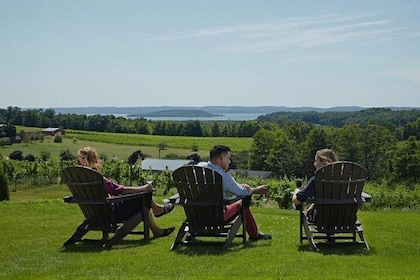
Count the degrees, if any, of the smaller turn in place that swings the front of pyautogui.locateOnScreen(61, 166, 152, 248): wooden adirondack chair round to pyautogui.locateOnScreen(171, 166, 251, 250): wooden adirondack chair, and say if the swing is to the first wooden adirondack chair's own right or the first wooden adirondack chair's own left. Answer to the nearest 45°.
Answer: approximately 90° to the first wooden adirondack chair's own right

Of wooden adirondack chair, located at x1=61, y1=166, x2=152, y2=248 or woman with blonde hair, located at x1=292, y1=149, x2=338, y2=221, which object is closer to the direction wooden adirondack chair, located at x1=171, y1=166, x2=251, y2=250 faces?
the woman with blonde hair

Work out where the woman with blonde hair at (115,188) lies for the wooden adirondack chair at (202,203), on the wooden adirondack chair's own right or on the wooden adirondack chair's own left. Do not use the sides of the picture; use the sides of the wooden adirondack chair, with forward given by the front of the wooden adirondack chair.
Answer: on the wooden adirondack chair's own left

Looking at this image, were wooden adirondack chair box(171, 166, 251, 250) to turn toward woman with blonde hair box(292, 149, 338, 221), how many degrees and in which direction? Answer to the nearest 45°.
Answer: approximately 45° to its right

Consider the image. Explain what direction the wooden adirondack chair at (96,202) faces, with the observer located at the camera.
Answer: facing away from the viewer and to the right of the viewer

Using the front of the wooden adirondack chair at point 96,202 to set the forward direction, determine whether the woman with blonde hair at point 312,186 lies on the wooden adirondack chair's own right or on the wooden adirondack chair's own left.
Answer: on the wooden adirondack chair's own right

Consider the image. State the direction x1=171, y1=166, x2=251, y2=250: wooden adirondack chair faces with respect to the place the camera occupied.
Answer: facing away from the viewer and to the right of the viewer

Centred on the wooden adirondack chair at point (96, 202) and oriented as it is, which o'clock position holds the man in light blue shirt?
The man in light blue shirt is roughly at 2 o'clock from the wooden adirondack chair.
